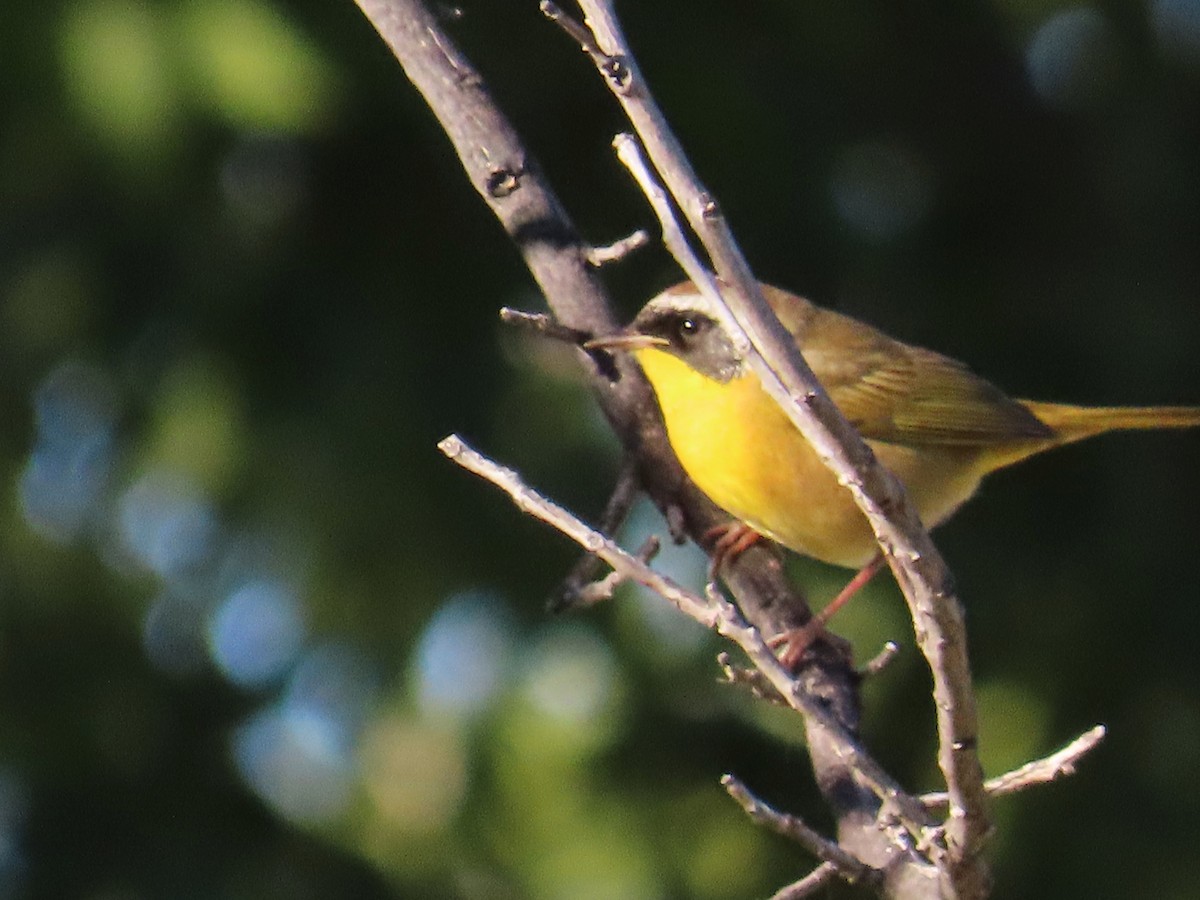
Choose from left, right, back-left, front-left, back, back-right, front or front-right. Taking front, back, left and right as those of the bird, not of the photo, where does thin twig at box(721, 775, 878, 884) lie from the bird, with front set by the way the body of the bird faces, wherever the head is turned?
left

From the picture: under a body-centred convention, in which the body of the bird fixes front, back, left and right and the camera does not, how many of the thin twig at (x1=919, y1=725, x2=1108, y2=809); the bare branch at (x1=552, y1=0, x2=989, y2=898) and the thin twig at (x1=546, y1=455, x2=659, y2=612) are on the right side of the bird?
0

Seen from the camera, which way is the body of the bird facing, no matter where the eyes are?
to the viewer's left

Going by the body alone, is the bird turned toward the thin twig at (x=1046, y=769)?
no

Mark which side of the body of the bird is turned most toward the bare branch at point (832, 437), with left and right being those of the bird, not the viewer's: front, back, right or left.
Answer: left
